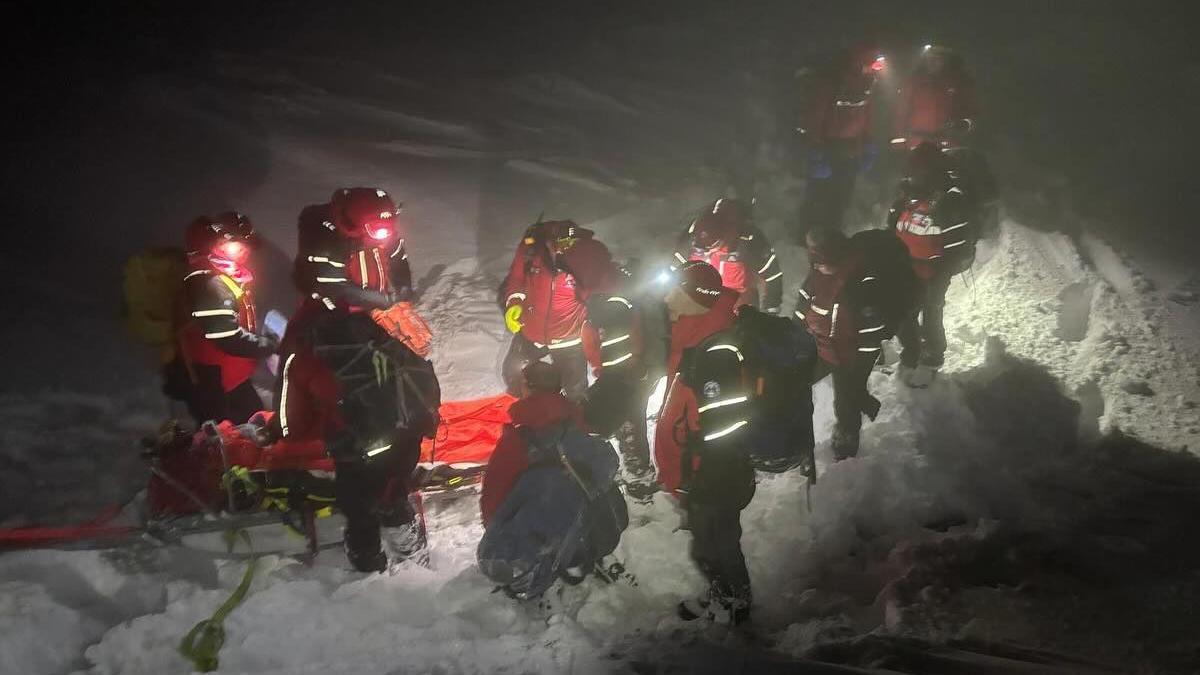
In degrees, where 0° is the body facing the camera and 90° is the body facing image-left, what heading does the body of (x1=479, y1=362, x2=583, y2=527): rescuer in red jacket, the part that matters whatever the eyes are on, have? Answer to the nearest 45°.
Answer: approximately 180°

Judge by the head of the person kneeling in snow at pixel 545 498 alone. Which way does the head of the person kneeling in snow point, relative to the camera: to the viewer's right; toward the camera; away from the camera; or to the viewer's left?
away from the camera

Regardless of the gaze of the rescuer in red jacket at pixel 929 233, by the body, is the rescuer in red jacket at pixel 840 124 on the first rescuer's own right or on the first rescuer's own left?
on the first rescuer's own right

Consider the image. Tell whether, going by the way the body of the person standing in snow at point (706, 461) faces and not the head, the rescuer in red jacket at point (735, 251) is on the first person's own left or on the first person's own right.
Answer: on the first person's own right

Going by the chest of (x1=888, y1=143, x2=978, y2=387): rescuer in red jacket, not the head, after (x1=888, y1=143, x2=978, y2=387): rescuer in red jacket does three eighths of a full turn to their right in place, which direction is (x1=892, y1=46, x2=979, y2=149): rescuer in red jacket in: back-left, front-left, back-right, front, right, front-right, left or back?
front

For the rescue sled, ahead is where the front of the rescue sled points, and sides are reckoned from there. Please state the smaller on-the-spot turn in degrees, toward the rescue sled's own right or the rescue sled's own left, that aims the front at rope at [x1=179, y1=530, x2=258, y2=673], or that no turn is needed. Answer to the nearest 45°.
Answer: approximately 90° to the rescue sled's own left

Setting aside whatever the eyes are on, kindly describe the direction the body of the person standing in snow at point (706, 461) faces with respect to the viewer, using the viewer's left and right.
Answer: facing to the left of the viewer

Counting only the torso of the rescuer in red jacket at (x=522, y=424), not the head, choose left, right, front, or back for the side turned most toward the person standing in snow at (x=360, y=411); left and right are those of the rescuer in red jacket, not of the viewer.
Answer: left

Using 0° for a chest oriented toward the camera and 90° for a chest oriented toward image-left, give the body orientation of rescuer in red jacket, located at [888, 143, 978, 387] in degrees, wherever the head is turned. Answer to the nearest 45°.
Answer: approximately 45°
